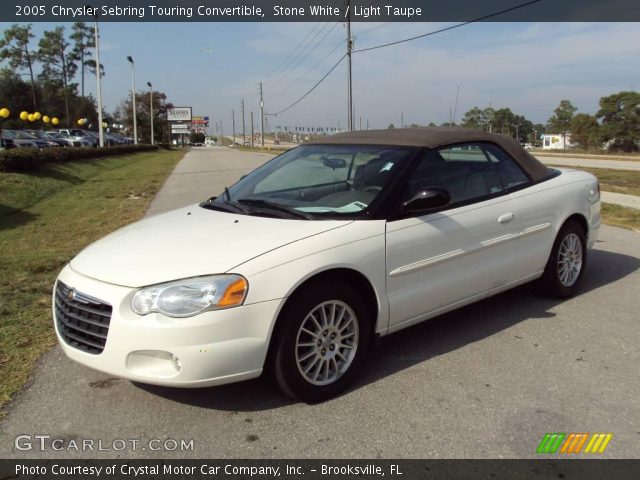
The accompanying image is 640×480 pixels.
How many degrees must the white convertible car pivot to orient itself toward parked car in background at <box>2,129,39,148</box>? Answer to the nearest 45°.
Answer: approximately 90° to its right

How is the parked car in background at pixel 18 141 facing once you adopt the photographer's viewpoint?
facing the viewer and to the right of the viewer

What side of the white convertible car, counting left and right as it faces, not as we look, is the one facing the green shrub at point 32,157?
right

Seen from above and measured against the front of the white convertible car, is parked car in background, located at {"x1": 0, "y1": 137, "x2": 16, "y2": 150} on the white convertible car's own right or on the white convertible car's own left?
on the white convertible car's own right

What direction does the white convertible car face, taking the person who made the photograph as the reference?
facing the viewer and to the left of the viewer

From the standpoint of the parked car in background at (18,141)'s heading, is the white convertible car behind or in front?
in front

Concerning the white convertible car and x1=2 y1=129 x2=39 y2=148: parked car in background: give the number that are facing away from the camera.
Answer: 0
